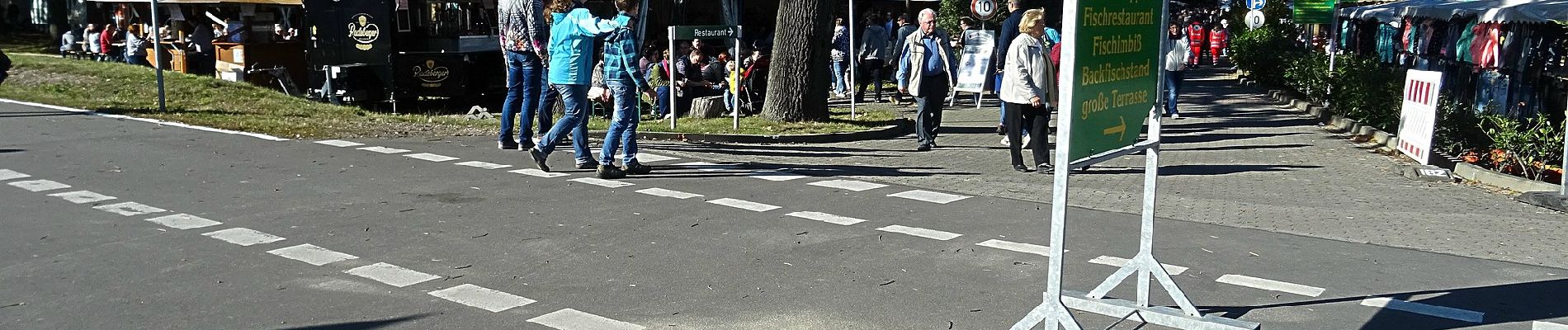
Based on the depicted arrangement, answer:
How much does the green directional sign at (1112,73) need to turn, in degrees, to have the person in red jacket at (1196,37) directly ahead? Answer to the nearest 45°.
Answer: approximately 135° to its left

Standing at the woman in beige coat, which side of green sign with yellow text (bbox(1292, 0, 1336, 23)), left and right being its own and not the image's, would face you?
front

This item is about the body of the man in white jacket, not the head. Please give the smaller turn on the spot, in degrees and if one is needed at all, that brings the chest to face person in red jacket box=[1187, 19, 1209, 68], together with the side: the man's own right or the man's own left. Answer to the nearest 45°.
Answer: approximately 180°

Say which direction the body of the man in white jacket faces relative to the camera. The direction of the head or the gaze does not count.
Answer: toward the camera

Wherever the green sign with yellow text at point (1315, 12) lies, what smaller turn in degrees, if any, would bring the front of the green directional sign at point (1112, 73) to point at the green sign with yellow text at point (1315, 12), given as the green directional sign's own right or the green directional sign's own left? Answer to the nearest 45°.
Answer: approximately 135° to the green directional sign's own left

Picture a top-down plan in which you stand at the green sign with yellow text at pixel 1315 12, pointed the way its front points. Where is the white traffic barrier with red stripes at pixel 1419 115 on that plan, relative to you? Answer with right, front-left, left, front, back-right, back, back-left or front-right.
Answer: front

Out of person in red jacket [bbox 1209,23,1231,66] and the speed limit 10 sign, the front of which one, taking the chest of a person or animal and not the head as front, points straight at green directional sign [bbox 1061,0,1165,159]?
the speed limit 10 sign

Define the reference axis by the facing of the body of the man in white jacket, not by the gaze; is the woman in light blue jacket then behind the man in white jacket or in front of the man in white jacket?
in front

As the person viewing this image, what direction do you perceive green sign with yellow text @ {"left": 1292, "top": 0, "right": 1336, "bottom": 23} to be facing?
facing the viewer

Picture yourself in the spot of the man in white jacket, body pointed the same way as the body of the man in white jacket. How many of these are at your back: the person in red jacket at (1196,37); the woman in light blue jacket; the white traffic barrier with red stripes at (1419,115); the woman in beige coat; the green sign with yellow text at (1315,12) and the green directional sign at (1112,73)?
2

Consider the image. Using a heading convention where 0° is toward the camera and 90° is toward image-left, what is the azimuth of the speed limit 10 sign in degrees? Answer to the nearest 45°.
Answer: approximately 0°

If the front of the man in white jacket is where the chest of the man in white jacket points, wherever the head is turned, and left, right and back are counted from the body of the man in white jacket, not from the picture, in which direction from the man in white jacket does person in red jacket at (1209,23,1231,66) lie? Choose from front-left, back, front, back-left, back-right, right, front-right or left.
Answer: back
